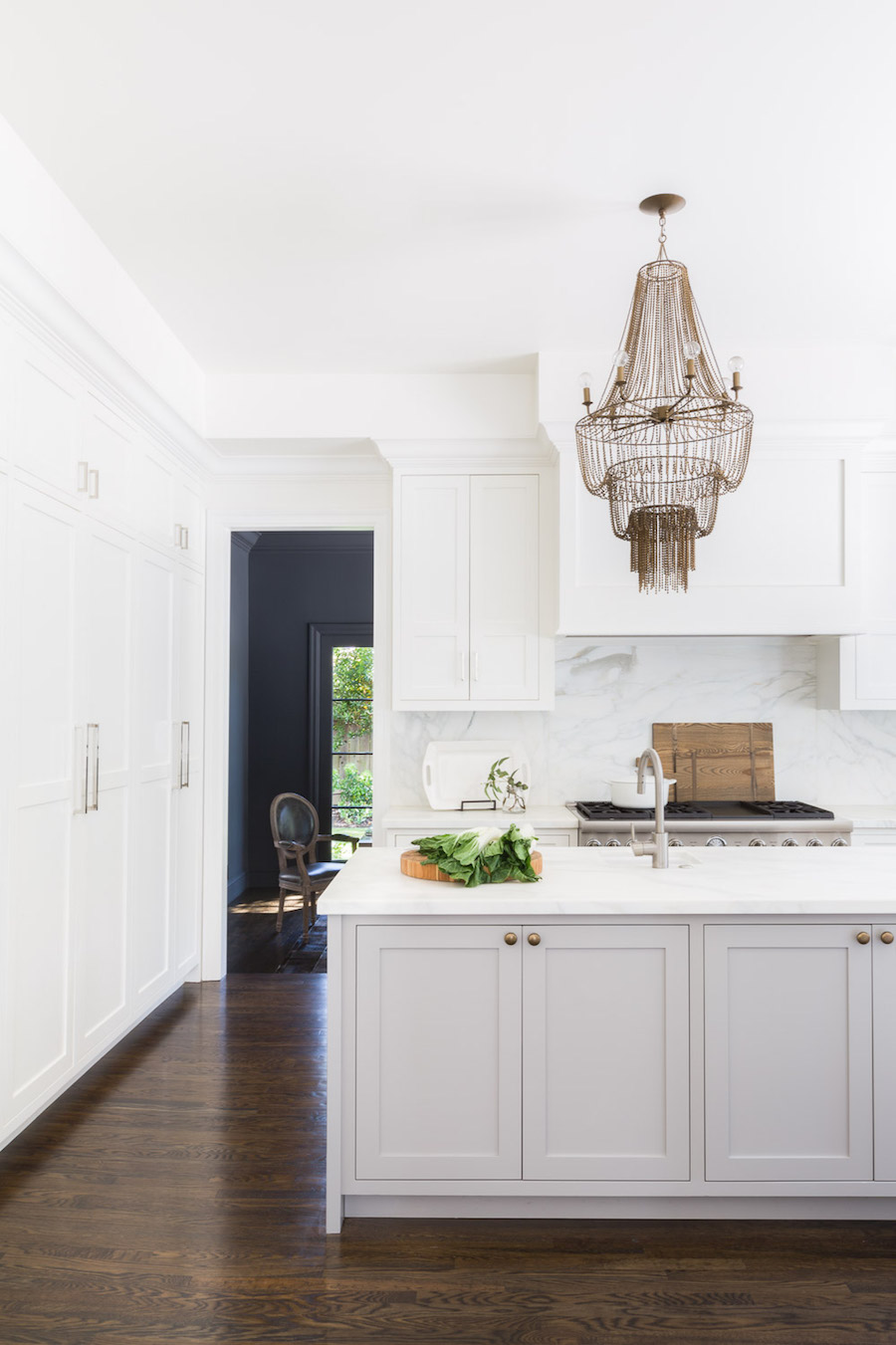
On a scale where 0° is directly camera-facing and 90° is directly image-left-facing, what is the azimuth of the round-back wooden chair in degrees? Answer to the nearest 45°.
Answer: approximately 315°

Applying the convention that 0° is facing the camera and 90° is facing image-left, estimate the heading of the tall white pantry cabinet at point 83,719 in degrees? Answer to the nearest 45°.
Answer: approximately 270°

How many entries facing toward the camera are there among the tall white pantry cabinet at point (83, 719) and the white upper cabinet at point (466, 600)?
1

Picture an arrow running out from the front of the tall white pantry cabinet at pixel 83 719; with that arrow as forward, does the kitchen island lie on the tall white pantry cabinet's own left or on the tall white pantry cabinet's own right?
on the tall white pantry cabinet's own right

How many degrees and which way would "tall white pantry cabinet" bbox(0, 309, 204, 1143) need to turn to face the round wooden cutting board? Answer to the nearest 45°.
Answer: approximately 45° to its right

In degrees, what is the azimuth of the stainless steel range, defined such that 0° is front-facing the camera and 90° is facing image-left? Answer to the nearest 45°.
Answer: approximately 0°
